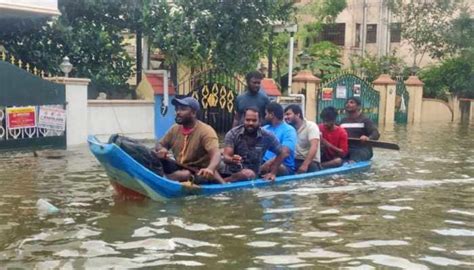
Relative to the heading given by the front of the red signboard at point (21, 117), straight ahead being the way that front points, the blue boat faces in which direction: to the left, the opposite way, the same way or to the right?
to the right

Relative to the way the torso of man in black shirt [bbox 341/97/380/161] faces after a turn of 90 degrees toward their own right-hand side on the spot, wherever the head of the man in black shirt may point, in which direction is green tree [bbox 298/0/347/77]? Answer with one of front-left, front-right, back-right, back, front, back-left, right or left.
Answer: front-right

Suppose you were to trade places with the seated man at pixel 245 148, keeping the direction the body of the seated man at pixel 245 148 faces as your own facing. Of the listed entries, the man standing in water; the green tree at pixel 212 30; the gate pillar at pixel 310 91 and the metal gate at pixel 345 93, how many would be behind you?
4

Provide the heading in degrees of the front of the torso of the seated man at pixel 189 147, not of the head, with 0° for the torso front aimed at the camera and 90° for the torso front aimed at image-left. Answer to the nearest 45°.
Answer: approximately 45°

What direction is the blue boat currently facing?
to the viewer's left

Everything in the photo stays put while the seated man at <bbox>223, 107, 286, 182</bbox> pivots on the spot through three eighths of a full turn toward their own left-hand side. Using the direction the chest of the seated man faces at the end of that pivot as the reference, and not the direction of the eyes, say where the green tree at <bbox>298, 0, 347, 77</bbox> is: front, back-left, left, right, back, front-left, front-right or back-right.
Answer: front-left

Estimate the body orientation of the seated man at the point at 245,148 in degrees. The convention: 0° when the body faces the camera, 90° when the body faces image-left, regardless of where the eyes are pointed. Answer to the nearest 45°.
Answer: approximately 0°

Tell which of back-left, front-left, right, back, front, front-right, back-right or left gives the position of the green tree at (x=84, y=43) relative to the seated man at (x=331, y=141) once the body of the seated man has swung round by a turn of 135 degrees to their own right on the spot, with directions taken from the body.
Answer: front-left
